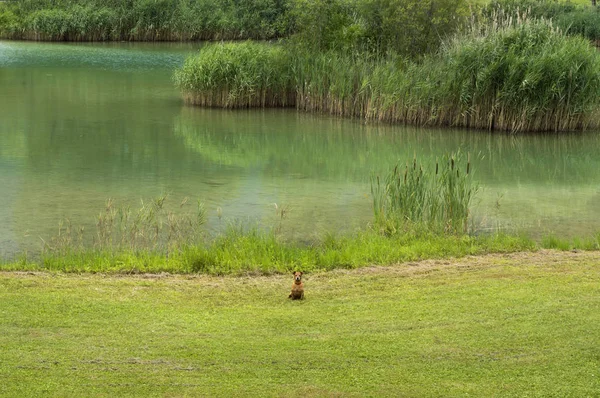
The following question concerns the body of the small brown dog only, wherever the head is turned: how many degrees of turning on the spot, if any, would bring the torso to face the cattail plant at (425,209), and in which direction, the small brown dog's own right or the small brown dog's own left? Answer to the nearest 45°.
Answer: approximately 135° to the small brown dog's own left

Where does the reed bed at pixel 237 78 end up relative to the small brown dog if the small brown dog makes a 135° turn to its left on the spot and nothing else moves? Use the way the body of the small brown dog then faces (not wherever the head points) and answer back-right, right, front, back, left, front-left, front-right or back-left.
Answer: front-left

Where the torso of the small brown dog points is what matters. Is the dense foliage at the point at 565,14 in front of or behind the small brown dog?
behind

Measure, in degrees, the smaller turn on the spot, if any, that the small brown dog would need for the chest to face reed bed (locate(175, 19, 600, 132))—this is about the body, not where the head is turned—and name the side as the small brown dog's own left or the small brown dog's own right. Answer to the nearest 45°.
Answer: approximately 180°

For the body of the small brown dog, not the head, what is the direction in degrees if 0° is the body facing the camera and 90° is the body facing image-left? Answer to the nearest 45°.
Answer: approximately 0°
